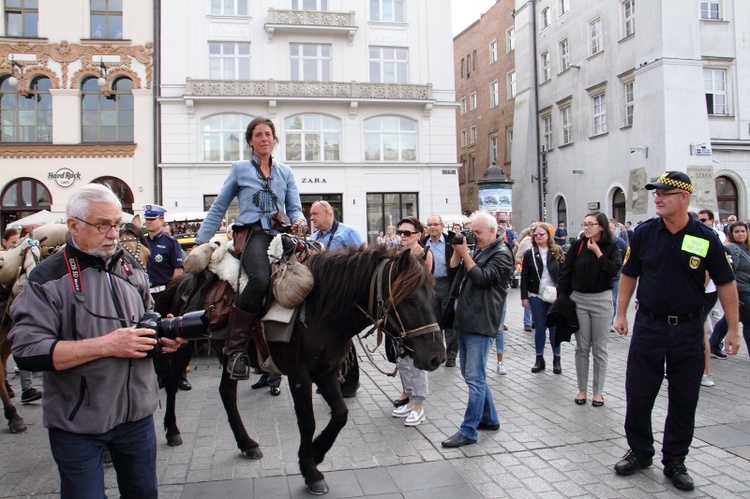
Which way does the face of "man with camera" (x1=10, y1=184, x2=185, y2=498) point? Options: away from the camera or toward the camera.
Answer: toward the camera

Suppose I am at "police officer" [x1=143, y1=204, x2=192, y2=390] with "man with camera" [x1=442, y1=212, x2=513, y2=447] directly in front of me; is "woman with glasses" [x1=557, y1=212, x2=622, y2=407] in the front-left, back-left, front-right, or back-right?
front-left

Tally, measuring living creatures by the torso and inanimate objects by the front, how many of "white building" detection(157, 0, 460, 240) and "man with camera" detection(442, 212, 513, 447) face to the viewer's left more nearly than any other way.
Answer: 1

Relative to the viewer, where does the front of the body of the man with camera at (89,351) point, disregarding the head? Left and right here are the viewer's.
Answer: facing the viewer and to the right of the viewer

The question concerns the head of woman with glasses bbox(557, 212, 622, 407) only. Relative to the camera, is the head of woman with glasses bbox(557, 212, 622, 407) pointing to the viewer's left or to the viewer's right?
to the viewer's left

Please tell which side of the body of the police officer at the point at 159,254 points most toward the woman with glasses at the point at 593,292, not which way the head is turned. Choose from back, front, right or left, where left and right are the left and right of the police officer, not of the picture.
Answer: left

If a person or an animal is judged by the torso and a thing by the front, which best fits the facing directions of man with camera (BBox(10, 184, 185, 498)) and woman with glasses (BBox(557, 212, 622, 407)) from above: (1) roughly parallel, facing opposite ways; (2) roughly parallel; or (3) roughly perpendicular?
roughly perpendicular

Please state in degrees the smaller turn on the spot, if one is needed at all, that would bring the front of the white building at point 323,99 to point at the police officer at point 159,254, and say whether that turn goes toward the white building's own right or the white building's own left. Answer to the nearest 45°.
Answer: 0° — it already faces them

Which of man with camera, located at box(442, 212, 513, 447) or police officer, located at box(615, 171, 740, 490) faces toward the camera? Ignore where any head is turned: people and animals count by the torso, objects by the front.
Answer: the police officer

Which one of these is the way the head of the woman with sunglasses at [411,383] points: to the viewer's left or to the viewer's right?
to the viewer's left

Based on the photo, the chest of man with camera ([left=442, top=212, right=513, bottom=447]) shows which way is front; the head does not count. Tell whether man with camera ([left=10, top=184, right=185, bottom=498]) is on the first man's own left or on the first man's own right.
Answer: on the first man's own left

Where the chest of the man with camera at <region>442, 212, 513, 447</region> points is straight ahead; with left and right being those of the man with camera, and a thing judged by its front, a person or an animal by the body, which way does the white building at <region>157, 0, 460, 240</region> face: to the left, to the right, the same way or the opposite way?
to the left

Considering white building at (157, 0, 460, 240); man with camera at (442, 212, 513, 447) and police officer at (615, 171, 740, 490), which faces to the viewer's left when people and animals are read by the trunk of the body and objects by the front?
the man with camera

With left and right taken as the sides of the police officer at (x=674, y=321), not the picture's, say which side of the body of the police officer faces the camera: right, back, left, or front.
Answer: front

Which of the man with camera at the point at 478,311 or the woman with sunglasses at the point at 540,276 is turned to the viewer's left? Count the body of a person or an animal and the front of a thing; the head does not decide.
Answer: the man with camera

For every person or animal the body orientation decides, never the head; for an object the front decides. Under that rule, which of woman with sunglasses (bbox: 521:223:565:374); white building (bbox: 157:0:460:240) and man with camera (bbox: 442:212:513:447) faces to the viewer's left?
the man with camera

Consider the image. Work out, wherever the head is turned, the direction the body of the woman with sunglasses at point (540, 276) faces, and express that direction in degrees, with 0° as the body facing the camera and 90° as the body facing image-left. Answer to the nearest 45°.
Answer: approximately 0°

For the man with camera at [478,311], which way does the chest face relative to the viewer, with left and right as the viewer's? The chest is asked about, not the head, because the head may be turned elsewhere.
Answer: facing to the left of the viewer
